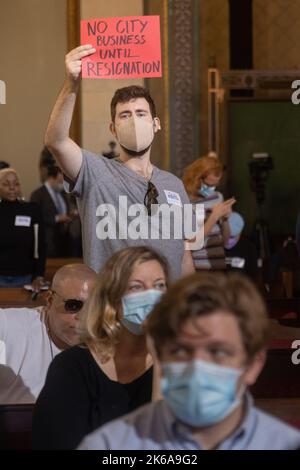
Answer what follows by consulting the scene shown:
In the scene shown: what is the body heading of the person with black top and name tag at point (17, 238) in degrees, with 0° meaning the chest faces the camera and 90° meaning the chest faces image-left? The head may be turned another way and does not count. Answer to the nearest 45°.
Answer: approximately 0°

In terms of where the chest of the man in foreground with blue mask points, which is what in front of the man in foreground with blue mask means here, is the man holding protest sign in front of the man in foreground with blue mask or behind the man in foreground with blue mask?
behind

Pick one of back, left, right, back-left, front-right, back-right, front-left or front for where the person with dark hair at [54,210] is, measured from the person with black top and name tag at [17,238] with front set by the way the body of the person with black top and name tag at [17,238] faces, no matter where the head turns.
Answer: back

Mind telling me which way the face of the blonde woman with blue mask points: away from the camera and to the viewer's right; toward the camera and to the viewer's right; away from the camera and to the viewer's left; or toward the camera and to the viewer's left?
toward the camera and to the viewer's right

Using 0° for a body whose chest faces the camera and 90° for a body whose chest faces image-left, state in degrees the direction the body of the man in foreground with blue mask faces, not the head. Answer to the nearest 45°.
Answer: approximately 0°

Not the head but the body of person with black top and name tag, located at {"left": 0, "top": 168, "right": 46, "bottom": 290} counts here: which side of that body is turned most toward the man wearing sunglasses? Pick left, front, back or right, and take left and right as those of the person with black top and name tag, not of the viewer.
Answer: front

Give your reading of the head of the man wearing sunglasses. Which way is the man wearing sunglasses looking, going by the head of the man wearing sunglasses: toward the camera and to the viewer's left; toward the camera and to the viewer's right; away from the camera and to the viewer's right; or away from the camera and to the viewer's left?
toward the camera and to the viewer's right

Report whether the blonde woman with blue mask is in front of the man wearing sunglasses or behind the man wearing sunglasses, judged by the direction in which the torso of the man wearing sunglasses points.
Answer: in front

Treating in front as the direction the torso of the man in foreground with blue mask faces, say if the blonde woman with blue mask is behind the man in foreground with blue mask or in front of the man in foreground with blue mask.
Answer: behind

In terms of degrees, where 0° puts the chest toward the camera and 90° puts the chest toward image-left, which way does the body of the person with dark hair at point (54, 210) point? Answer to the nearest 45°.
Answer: approximately 315°

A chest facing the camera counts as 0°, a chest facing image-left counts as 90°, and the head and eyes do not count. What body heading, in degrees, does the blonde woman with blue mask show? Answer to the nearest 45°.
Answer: approximately 315°

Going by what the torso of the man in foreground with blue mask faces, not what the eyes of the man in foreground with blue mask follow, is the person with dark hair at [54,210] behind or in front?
behind
